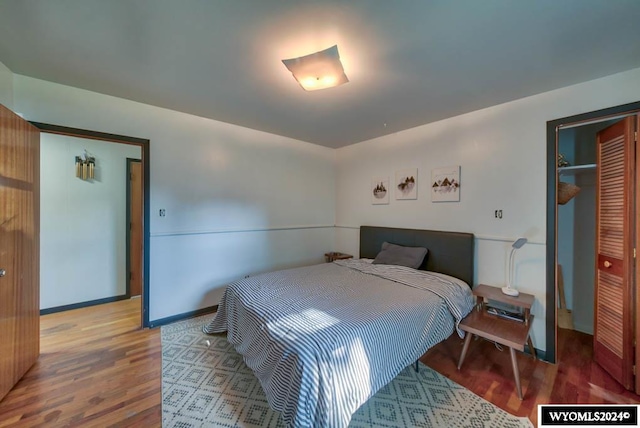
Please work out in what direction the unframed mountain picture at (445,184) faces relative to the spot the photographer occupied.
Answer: facing the viewer and to the left of the viewer

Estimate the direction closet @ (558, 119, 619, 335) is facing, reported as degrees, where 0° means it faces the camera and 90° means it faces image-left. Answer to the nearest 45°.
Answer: approximately 45°

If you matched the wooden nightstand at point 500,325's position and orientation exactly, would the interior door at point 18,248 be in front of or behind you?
in front

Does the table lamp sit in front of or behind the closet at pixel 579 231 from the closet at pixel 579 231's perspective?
in front

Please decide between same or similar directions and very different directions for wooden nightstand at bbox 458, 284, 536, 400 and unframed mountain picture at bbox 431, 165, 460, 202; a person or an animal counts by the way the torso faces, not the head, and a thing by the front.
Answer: same or similar directions

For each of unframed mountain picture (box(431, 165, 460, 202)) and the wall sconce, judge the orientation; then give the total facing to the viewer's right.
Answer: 0

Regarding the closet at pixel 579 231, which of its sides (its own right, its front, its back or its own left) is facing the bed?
front

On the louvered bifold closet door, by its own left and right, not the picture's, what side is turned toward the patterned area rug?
front

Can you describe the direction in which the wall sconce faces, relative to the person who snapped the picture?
facing the viewer

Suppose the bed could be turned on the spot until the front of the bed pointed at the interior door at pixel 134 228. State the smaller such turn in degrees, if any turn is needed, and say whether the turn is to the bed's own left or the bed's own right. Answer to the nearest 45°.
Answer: approximately 90° to the bed's own right

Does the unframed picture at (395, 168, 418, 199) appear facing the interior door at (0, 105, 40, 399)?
yes

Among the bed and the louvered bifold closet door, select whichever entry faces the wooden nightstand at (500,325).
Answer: the louvered bifold closet door

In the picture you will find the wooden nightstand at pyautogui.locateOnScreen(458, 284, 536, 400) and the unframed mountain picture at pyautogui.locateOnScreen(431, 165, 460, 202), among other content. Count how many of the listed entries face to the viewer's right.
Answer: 0

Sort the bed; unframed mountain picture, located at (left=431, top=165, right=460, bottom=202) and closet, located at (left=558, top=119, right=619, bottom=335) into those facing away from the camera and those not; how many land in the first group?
0
